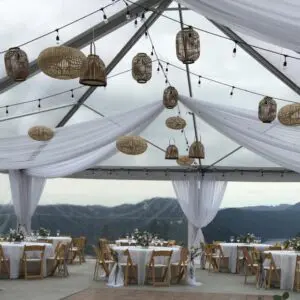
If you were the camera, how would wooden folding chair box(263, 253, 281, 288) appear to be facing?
facing away from the viewer and to the right of the viewer

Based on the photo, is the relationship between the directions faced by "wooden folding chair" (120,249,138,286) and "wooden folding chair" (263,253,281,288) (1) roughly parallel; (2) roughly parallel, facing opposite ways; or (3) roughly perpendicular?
roughly parallel

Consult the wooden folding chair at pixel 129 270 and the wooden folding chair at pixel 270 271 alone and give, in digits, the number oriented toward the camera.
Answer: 0

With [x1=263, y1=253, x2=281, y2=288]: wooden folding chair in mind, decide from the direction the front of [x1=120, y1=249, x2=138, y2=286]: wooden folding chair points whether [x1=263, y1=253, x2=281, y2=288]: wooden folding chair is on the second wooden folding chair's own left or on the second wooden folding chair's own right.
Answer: on the second wooden folding chair's own right

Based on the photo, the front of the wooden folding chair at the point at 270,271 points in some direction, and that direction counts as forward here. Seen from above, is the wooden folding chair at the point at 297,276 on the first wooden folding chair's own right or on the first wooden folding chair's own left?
on the first wooden folding chair's own right

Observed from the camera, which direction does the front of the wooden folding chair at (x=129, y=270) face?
facing away from the viewer and to the right of the viewer

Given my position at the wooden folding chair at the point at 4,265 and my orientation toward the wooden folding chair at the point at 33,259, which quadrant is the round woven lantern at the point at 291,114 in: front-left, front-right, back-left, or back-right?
front-right

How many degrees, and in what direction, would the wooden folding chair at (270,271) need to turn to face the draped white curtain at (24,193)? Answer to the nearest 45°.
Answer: approximately 90° to its left
